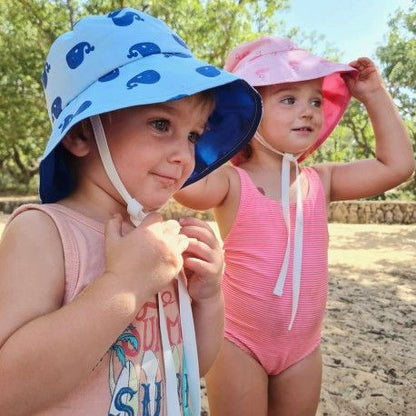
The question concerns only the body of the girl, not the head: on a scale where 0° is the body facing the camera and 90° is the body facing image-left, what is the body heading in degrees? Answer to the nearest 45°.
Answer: approximately 315°

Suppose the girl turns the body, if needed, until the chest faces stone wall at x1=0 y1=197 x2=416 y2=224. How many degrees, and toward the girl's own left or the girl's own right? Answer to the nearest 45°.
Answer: approximately 135° to the girl's own left
